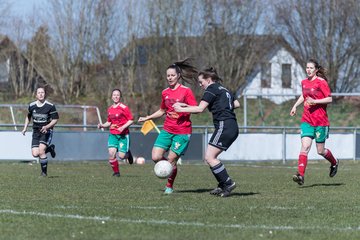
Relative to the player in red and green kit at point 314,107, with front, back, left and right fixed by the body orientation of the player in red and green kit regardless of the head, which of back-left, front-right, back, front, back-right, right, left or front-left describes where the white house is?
back-right

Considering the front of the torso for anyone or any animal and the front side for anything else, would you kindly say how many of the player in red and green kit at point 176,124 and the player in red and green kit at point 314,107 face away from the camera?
0
